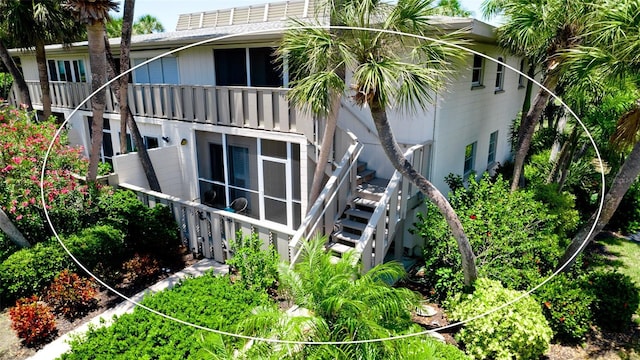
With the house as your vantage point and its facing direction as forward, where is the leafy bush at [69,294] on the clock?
The leafy bush is roughly at 12 o'clock from the house.

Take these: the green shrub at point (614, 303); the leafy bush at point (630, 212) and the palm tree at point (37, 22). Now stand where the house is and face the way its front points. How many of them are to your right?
1

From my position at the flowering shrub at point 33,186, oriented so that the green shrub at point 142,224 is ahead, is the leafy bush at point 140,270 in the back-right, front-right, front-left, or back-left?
front-right

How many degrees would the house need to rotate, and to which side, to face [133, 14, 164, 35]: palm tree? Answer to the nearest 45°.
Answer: approximately 135° to its right

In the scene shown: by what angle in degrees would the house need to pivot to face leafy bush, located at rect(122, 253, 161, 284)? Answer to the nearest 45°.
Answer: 0° — it already faces it

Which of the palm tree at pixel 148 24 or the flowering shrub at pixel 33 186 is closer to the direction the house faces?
the flowering shrub

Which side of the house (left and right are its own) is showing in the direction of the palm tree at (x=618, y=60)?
left

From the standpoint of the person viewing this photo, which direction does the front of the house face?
facing the viewer and to the left of the viewer

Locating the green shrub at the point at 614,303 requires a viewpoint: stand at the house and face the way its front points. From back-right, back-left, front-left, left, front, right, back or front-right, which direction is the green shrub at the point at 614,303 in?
left

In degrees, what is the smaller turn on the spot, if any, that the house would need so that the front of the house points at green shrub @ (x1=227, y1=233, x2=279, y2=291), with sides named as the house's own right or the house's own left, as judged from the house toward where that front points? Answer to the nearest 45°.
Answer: approximately 45° to the house's own left

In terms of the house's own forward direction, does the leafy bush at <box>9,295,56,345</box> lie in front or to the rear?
in front

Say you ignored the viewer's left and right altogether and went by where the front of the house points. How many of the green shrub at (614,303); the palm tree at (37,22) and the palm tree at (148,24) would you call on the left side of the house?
1

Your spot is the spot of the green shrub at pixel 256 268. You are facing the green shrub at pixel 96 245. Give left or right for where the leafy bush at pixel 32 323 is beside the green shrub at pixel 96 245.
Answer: left
